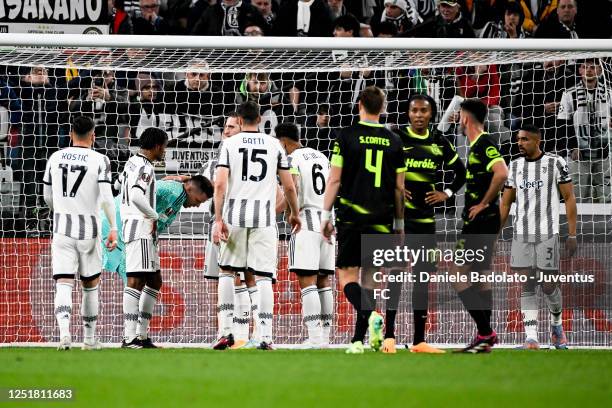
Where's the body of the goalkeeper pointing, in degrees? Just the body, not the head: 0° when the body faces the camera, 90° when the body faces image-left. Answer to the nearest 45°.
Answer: approximately 270°

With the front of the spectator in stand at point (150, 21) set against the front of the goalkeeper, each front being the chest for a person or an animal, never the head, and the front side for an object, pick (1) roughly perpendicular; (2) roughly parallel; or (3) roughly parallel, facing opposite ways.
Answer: roughly perpendicular

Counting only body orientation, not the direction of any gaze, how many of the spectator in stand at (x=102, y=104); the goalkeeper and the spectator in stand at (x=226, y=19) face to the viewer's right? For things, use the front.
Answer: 1

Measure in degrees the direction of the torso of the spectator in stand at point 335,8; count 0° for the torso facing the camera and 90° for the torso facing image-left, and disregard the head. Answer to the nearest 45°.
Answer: approximately 0°

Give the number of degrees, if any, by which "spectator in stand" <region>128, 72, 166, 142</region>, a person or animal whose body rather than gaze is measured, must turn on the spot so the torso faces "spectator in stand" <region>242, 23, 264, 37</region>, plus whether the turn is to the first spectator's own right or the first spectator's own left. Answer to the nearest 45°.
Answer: approximately 135° to the first spectator's own left

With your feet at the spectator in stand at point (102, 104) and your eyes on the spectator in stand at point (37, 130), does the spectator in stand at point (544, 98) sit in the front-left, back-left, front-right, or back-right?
back-left

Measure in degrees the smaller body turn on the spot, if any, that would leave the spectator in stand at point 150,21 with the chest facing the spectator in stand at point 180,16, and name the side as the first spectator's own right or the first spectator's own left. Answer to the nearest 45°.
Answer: approximately 135° to the first spectator's own left
